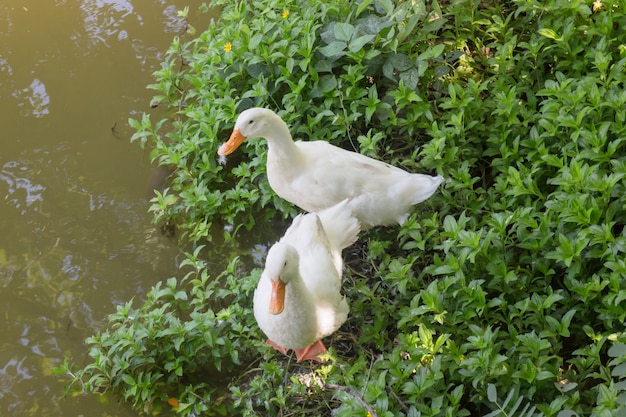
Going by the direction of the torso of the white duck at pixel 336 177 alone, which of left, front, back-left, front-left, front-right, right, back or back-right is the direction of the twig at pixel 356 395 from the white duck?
left

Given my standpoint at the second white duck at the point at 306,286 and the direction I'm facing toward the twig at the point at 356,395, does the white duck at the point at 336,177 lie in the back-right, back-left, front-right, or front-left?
back-left

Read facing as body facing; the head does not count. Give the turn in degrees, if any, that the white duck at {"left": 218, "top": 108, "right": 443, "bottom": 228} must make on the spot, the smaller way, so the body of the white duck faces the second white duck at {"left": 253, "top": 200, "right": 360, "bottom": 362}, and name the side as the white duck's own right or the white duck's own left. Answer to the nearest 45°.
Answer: approximately 45° to the white duck's own left

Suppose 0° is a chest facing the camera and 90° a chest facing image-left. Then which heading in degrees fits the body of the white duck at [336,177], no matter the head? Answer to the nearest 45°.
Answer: approximately 90°
